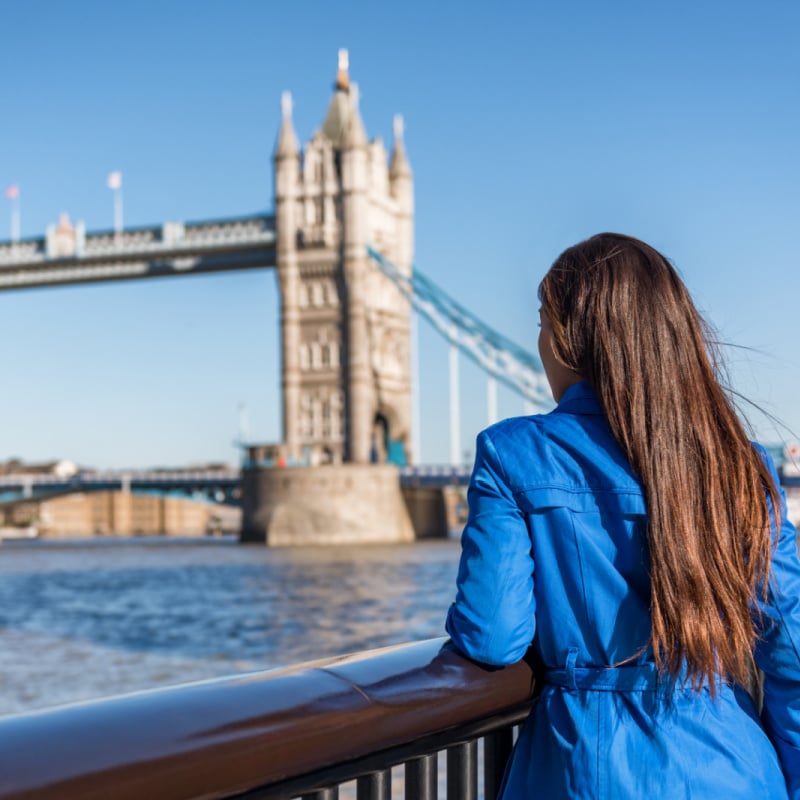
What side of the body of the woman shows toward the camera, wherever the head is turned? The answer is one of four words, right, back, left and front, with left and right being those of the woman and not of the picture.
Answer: back

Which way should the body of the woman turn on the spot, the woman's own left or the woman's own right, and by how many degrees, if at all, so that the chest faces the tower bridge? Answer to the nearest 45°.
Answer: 0° — they already face it

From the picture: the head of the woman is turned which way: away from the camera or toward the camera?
away from the camera
